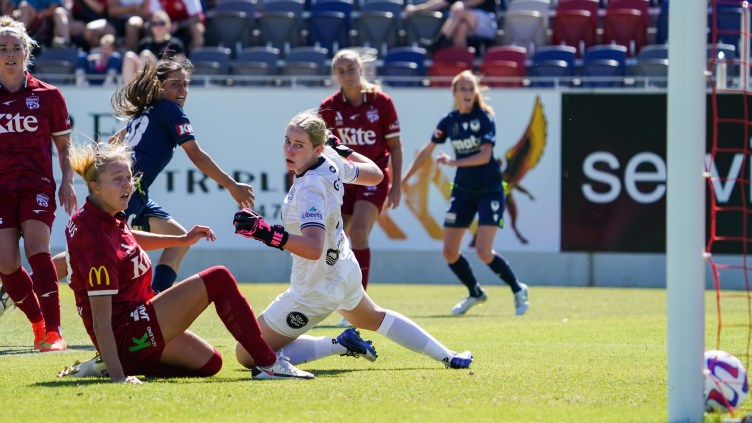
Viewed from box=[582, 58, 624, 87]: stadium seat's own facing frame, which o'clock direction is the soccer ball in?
The soccer ball is roughly at 12 o'clock from the stadium seat.

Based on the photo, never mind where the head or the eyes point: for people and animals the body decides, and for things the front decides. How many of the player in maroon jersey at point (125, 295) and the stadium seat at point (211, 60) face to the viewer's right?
1

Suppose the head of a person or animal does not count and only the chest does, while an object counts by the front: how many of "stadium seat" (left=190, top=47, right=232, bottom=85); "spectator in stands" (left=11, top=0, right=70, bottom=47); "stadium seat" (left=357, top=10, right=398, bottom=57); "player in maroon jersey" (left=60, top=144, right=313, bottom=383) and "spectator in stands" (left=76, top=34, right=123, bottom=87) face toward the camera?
4

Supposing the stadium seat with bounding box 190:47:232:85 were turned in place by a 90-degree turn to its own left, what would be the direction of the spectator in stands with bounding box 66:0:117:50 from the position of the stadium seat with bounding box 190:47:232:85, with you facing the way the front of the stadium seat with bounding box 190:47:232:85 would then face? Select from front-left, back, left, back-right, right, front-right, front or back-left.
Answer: back-left

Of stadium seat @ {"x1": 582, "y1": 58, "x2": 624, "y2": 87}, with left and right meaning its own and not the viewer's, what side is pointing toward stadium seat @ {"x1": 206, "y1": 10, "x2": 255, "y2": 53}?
right

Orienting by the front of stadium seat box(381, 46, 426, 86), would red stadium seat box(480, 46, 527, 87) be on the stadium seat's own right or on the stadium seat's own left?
on the stadium seat's own left

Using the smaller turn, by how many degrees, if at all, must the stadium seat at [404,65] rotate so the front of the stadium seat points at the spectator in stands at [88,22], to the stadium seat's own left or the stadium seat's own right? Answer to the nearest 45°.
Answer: approximately 90° to the stadium seat's own right

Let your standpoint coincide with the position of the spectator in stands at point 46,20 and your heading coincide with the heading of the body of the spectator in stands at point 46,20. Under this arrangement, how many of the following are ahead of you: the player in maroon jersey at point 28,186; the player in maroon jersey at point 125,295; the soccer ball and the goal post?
4

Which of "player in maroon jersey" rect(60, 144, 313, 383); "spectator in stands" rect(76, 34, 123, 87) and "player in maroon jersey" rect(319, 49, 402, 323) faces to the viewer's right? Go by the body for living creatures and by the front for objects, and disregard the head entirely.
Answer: "player in maroon jersey" rect(60, 144, 313, 383)

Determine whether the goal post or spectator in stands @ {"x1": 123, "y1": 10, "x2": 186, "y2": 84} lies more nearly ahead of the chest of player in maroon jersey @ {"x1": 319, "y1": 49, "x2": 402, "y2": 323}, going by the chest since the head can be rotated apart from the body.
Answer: the goal post

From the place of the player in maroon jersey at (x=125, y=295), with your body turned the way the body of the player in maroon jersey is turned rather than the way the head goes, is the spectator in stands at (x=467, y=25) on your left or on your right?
on your left

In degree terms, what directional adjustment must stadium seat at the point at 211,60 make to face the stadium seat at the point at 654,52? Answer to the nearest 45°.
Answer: approximately 90° to its left
